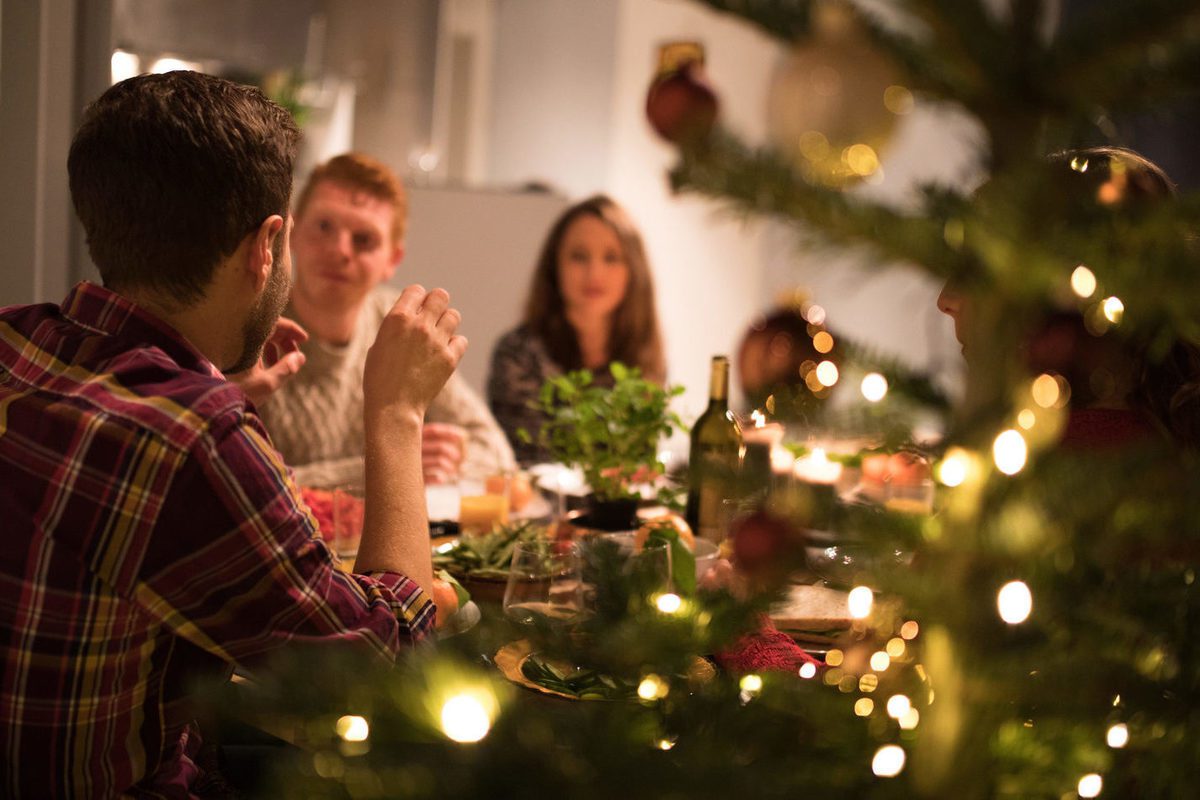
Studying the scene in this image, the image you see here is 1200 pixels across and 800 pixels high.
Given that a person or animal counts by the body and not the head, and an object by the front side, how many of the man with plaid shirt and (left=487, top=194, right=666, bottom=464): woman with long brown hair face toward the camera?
1

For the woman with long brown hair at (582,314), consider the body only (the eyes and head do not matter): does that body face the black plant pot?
yes

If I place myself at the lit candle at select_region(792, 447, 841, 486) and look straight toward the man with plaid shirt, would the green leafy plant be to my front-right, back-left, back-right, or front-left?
front-right

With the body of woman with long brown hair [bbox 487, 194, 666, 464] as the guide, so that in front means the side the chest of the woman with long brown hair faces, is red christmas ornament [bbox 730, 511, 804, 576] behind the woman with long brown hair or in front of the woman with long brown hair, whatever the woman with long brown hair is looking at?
in front

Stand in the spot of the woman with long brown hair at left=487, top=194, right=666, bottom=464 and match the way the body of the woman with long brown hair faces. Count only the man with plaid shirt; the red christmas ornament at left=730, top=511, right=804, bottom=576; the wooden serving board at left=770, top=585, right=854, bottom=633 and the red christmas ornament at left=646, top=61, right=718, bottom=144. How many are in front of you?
4

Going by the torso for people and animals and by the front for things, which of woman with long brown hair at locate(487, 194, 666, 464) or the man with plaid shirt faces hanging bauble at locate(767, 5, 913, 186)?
the woman with long brown hair

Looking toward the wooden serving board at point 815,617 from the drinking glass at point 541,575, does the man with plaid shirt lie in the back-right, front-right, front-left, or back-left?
back-right

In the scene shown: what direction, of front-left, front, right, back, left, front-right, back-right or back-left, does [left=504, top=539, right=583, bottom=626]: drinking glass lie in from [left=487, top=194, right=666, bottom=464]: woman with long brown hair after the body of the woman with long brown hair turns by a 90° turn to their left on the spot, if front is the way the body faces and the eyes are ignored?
right

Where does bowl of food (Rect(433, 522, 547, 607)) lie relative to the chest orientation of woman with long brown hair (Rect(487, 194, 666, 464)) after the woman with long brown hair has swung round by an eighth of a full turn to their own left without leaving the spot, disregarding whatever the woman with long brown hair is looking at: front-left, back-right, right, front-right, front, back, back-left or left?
front-right

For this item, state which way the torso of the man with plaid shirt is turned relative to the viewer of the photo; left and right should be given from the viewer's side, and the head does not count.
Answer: facing away from the viewer and to the right of the viewer

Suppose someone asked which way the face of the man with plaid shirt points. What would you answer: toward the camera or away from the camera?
away from the camera

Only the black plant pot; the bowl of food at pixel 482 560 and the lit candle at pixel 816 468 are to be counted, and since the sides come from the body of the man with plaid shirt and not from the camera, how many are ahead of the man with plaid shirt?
3

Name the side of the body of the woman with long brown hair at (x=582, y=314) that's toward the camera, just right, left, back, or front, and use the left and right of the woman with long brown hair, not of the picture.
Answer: front

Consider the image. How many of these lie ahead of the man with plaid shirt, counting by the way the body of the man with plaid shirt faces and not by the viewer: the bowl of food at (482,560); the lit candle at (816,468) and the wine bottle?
3
